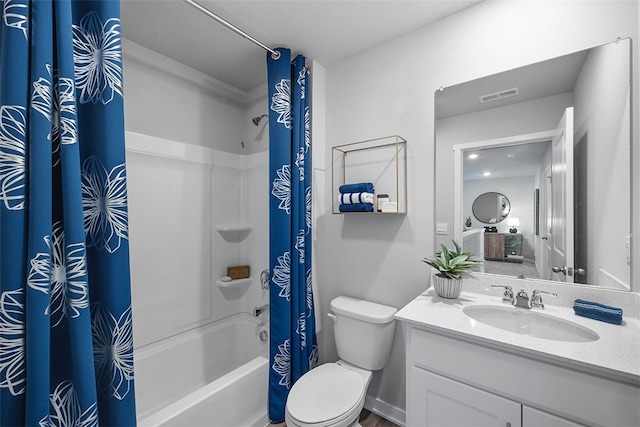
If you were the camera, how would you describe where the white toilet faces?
facing the viewer and to the left of the viewer

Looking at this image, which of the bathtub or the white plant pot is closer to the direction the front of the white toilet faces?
the bathtub

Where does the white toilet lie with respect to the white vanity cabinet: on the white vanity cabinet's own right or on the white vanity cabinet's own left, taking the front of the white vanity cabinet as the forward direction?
on the white vanity cabinet's own right

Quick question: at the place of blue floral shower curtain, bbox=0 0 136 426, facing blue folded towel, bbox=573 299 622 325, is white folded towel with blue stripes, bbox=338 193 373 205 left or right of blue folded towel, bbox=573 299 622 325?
left

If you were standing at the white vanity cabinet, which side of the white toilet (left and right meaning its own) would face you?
left

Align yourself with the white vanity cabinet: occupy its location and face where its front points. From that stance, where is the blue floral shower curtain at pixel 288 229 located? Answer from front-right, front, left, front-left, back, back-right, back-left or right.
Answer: front-right

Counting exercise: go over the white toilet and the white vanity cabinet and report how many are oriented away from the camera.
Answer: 0

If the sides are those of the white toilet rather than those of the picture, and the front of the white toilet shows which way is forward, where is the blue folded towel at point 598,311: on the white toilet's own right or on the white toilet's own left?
on the white toilet's own left
